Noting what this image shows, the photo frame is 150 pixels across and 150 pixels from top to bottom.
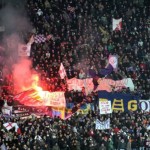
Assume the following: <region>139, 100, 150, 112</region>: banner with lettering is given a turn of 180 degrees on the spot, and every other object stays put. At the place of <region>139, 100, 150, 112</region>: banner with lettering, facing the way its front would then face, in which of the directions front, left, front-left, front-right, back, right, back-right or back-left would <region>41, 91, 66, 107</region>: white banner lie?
left

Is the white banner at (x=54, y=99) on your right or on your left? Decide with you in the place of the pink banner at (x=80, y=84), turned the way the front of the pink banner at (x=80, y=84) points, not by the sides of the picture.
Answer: on your right

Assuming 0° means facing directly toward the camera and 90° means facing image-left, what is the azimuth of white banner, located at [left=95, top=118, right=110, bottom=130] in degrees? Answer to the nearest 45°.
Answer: approximately 0°

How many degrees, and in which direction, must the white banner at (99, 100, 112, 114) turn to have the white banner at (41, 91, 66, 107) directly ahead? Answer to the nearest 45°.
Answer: approximately 90° to its right

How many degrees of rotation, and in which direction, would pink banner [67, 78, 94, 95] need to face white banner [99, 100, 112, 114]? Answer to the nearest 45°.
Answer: approximately 45° to its left

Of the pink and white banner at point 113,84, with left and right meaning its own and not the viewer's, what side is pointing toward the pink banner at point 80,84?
right

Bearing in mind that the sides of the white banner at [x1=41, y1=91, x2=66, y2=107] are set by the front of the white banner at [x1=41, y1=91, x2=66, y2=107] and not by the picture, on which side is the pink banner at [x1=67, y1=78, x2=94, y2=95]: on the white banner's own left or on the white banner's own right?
on the white banner's own left

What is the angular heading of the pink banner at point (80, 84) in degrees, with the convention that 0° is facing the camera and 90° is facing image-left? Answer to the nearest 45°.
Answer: approximately 0°

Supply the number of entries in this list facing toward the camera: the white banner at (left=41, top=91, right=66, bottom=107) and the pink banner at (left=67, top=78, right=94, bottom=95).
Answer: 2
